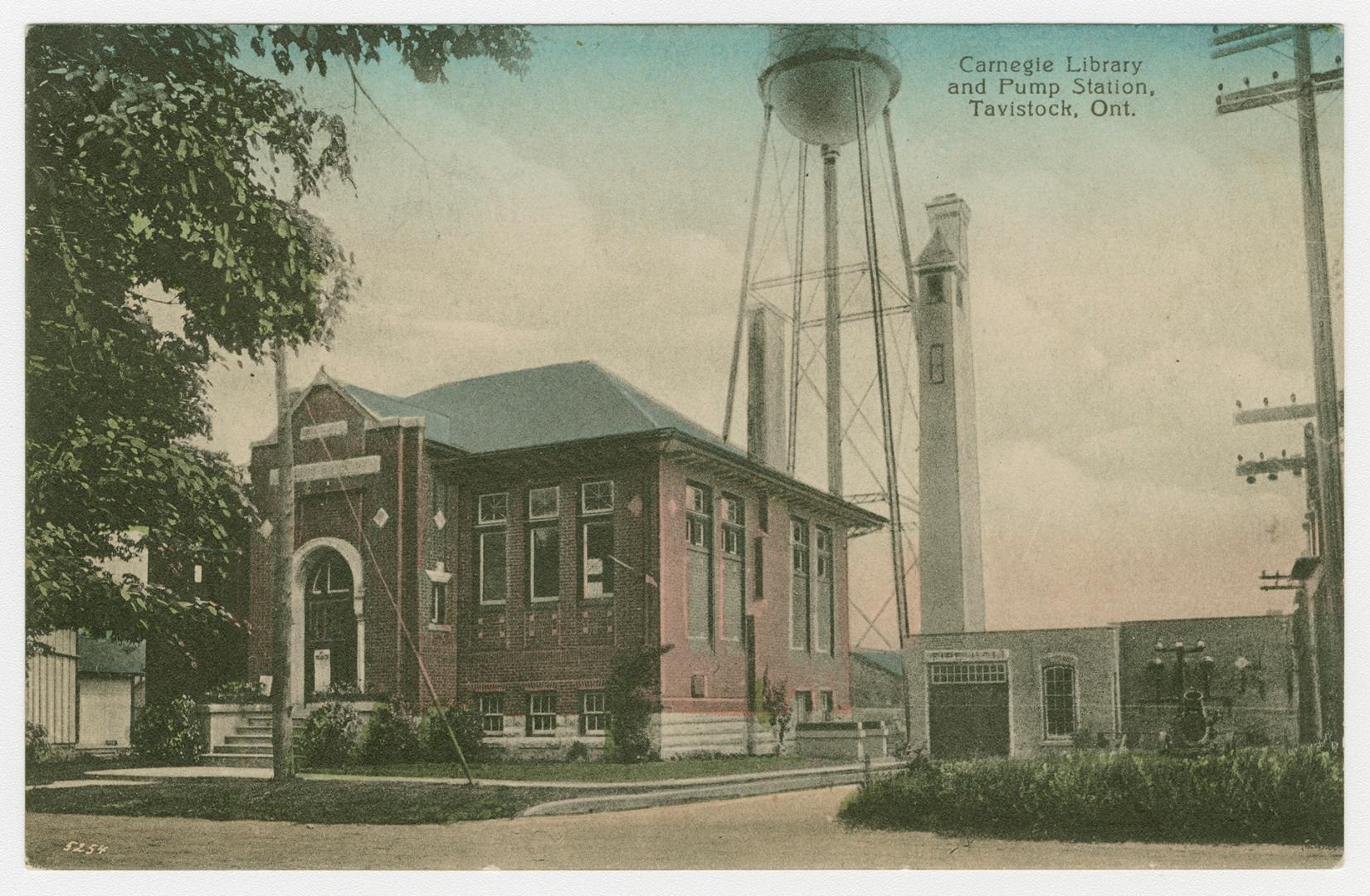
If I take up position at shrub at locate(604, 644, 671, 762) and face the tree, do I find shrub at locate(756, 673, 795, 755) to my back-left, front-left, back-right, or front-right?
back-right

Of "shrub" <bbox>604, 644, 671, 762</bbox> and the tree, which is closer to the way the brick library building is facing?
the tree

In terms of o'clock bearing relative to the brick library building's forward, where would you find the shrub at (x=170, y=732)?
The shrub is roughly at 2 o'clock from the brick library building.

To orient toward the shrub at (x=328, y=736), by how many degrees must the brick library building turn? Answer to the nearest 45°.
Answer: approximately 45° to its right

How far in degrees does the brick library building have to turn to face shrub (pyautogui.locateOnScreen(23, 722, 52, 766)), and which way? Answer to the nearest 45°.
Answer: approximately 45° to its right

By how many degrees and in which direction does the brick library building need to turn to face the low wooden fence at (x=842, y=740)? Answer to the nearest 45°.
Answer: approximately 135° to its left

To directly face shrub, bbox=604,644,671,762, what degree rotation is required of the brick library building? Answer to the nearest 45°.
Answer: approximately 90° to its left

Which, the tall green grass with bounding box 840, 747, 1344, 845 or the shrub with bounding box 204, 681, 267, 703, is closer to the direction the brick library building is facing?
the shrub

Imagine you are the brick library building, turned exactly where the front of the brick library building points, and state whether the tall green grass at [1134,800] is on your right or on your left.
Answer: on your left
